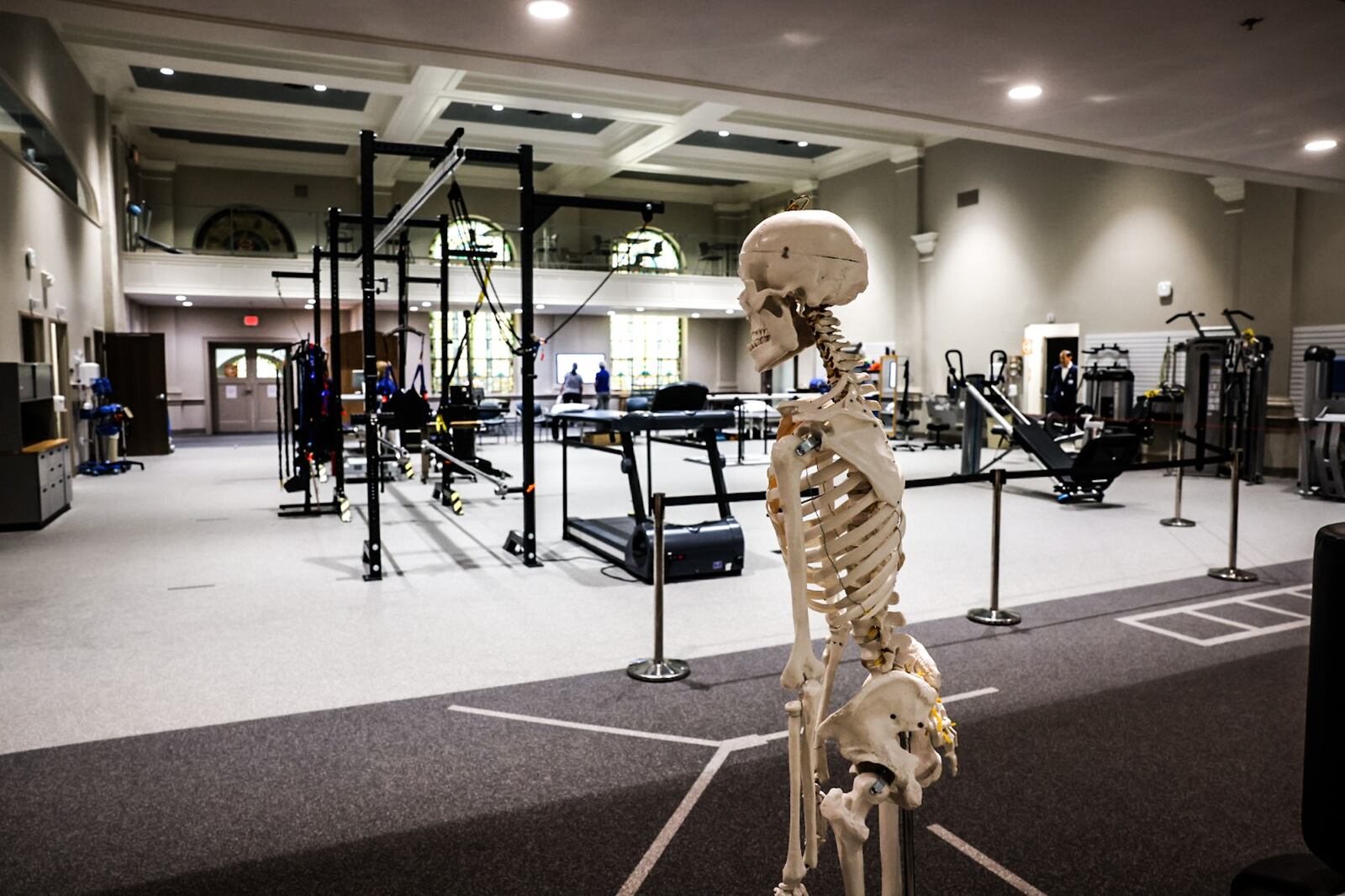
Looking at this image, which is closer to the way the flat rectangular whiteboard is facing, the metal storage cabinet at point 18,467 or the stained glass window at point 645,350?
the metal storage cabinet

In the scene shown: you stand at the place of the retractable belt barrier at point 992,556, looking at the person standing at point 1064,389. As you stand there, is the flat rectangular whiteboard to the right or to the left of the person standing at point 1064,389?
left

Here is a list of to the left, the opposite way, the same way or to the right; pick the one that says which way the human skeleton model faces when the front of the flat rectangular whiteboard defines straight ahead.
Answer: to the right

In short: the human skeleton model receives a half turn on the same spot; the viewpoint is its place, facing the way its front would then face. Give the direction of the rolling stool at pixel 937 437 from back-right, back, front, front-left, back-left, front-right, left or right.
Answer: left

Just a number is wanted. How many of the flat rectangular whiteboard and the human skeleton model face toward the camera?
1

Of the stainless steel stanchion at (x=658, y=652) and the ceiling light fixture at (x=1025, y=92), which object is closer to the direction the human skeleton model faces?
the stainless steel stanchion

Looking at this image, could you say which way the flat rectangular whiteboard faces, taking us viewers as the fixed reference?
facing the viewer

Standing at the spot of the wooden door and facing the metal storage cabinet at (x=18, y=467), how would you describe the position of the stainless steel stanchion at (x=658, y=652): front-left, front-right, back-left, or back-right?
front-left

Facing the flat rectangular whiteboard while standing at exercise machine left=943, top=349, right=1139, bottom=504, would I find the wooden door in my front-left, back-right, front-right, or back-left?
front-left

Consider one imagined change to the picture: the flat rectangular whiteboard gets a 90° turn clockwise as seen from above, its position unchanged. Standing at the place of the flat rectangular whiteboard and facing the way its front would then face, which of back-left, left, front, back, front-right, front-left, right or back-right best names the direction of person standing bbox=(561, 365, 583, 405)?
left

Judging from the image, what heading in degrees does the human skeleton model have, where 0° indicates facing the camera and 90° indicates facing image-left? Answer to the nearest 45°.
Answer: approximately 90°

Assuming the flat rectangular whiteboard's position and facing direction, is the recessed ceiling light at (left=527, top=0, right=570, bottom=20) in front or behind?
in front

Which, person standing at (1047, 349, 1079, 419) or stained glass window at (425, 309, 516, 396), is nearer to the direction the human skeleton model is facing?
the stained glass window

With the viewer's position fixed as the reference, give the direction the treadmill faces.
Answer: facing the viewer and to the right of the viewer

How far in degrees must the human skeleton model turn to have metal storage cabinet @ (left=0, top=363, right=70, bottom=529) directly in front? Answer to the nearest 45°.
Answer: approximately 45° to its right
